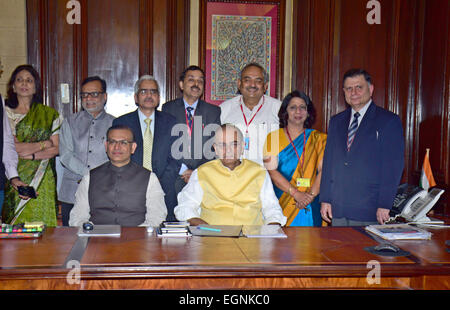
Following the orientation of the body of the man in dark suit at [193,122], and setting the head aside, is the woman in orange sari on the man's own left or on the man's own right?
on the man's own left

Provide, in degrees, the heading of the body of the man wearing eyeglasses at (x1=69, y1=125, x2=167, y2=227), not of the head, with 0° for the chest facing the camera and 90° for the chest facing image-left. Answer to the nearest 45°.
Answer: approximately 0°

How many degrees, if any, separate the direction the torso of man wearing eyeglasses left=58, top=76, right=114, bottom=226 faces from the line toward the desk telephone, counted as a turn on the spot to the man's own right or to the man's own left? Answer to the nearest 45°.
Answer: approximately 45° to the man's own left

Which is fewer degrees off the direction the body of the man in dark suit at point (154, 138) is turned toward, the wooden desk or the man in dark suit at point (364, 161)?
the wooden desk

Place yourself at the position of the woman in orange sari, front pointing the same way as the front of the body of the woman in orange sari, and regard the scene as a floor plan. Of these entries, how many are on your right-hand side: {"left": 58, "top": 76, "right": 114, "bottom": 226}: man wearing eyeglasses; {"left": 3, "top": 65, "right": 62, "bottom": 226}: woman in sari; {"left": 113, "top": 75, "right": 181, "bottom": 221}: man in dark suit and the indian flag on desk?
3

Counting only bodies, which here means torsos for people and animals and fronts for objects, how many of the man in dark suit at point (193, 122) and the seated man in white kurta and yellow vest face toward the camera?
2
